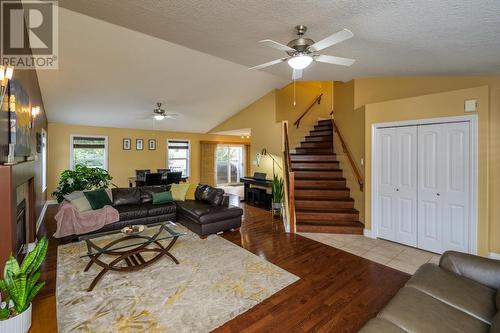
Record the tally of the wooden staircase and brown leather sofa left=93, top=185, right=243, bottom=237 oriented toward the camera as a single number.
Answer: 2

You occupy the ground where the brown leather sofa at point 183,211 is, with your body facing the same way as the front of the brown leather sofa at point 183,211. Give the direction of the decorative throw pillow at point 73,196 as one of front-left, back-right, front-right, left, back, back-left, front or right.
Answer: right

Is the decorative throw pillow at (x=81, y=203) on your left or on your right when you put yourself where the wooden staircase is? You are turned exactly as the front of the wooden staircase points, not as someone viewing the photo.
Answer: on your right

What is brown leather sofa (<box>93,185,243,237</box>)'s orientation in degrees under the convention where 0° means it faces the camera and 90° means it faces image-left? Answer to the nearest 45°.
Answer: approximately 0°

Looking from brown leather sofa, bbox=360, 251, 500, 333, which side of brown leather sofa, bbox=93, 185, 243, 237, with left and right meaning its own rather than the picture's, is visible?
front

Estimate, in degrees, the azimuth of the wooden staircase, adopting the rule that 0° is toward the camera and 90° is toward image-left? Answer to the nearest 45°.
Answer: approximately 0°

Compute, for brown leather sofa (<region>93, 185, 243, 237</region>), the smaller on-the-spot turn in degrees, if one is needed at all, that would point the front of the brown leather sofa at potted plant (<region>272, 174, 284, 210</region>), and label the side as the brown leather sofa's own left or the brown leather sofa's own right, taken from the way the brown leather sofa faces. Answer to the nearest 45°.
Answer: approximately 90° to the brown leather sofa's own left

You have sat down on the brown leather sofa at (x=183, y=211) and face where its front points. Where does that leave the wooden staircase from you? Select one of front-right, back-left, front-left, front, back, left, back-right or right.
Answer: left

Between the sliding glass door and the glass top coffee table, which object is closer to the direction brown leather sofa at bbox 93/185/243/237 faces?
the glass top coffee table

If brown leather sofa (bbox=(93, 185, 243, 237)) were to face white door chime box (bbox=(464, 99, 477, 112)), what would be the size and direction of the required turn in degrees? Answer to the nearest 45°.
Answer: approximately 45° to its left

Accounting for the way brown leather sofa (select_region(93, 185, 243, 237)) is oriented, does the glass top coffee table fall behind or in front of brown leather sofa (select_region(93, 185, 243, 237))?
in front

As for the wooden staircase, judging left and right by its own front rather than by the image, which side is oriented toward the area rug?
front

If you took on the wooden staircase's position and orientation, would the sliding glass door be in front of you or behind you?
behind

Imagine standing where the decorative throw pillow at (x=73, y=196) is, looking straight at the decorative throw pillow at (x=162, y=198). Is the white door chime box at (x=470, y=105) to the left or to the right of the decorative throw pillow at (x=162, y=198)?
right
